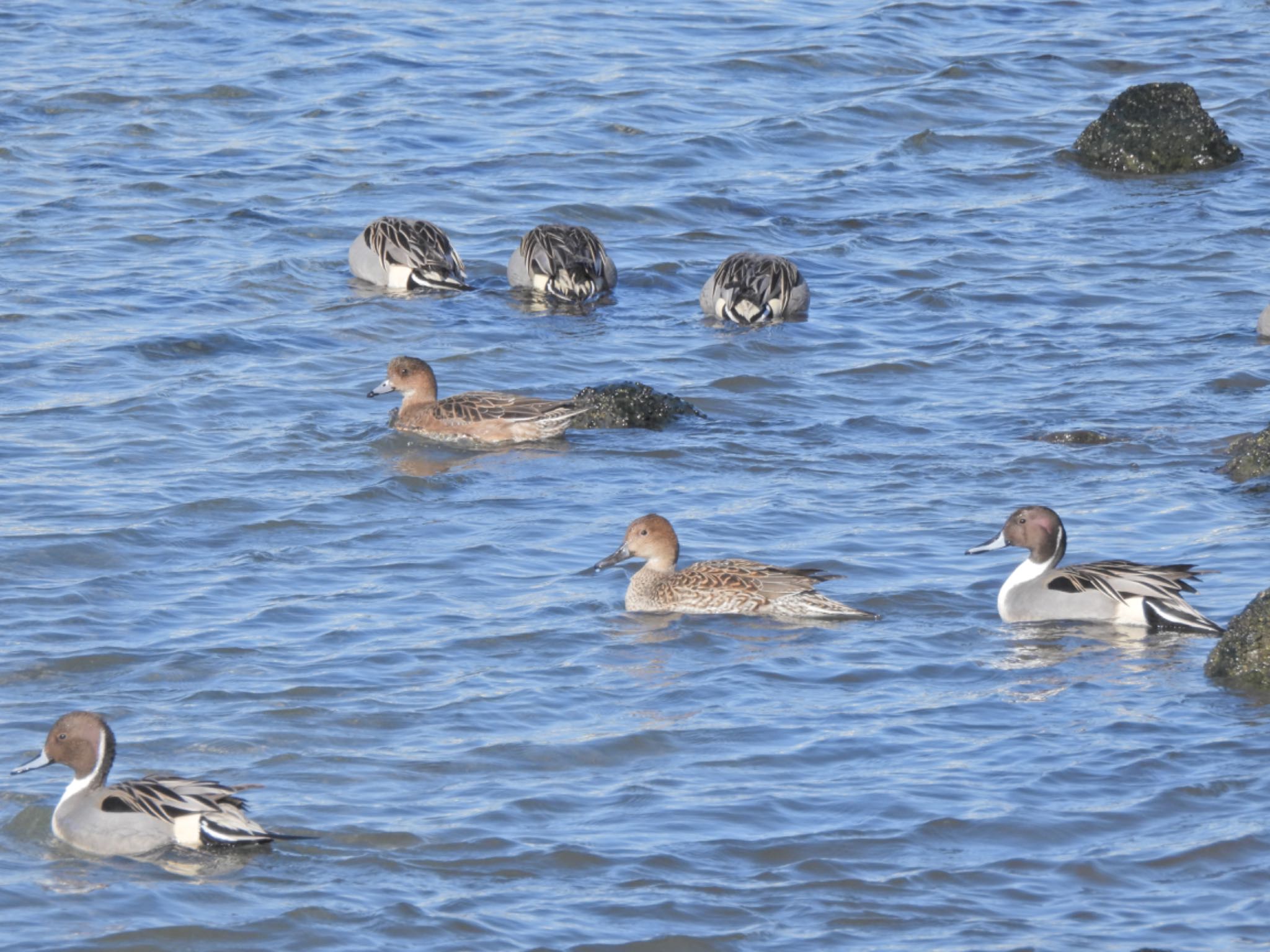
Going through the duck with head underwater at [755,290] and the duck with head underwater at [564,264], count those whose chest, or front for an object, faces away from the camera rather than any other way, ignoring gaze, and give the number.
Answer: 2

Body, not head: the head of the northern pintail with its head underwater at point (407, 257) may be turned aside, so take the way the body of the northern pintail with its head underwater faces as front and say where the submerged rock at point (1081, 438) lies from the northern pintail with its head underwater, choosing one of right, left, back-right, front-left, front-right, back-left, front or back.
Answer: back

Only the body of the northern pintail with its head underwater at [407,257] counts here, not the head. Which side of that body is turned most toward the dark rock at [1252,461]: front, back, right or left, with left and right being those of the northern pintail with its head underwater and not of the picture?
back

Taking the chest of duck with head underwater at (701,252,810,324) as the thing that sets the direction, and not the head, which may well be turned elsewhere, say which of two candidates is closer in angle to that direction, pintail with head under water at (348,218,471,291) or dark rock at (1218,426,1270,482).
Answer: the pintail with head under water

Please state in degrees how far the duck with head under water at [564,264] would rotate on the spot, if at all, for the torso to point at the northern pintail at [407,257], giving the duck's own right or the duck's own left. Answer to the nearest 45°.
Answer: approximately 90° to the duck's own left

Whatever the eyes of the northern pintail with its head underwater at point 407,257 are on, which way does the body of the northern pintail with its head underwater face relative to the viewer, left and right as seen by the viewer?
facing away from the viewer and to the left of the viewer

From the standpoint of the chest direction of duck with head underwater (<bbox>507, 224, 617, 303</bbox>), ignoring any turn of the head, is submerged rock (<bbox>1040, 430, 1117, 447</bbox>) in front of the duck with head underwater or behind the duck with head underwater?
behind

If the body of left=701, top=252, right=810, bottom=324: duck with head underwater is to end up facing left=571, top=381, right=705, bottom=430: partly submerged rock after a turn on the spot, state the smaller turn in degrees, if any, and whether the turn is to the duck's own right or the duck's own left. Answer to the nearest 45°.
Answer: approximately 180°

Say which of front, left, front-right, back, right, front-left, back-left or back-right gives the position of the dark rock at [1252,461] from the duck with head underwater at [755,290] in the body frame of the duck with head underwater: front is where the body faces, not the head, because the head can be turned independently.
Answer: back-right

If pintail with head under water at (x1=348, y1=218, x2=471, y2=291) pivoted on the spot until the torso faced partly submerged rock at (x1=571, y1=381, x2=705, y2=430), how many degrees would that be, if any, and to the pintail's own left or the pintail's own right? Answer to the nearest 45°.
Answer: approximately 135° to the pintail's own left

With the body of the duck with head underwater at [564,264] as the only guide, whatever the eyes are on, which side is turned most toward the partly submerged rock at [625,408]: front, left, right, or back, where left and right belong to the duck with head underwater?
back

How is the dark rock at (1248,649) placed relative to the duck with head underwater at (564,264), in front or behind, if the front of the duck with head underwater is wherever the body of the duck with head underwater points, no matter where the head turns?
behind

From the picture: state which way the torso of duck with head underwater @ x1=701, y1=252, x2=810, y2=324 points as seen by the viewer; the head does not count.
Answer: away from the camera

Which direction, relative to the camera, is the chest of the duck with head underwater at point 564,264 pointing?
away from the camera
